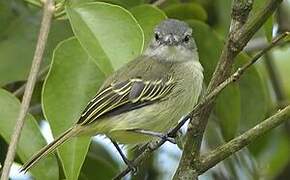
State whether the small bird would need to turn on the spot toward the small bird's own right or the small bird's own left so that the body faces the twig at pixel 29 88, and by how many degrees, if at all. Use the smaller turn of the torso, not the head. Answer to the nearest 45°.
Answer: approximately 135° to the small bird's own right

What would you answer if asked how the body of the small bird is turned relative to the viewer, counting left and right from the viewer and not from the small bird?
facing to the right of the viewer

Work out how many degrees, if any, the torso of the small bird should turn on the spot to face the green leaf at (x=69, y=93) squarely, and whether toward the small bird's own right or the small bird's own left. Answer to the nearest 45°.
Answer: approximately 135° to the small bird's own right

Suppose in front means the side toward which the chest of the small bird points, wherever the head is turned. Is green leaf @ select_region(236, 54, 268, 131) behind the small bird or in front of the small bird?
in front
